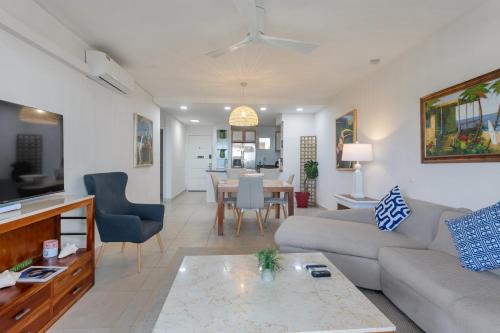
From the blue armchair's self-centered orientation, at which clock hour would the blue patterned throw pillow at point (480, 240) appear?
The blue patterned throw pillow is roughly at 12 o'clock from the blue armchair.

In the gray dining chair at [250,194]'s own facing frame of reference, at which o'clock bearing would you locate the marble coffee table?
The marble coffee table is roughly at 6 o'clock from the gray dining chair.

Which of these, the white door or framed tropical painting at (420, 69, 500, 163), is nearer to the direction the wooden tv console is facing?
the framed tropical painting

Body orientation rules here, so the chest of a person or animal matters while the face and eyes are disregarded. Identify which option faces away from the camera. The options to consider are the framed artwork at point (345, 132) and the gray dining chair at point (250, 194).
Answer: the gray dining chair

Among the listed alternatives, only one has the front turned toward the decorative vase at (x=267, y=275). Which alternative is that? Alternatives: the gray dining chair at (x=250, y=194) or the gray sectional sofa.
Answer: the gray sectional sofa

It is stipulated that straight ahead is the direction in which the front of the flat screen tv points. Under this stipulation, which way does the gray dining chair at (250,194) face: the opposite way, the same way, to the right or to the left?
to the left

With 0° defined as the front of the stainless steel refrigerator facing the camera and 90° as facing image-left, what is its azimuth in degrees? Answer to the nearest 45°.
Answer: approximately 0°

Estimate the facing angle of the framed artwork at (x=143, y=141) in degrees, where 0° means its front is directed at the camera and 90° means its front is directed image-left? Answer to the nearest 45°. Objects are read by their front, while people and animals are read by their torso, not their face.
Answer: approximately 315°

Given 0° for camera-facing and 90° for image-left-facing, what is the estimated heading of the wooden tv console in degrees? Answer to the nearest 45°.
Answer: approximately 315°

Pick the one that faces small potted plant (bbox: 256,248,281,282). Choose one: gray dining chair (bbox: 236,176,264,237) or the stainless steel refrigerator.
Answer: the stainless steel refrigerator

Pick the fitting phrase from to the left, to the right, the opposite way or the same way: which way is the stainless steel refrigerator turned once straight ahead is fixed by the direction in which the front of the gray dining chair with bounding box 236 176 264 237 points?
the opposite way

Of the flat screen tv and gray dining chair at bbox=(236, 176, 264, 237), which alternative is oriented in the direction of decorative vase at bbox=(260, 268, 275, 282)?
the flat screen tv

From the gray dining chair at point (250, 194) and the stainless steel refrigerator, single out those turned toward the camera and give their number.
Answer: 1

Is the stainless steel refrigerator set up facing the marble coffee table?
yes
